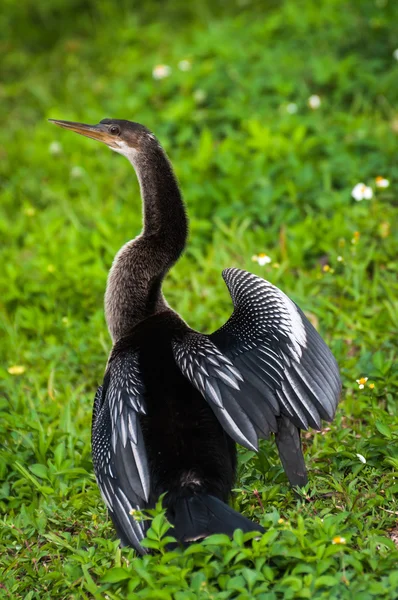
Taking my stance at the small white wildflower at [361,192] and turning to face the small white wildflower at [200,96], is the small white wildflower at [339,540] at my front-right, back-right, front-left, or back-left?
back-left

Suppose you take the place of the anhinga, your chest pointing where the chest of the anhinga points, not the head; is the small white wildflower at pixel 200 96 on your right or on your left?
on your right

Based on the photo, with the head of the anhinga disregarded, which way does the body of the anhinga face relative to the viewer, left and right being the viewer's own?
facing away from the viewer and to the left of the viewer

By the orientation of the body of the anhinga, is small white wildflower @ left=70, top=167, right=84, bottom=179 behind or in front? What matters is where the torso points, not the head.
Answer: in front

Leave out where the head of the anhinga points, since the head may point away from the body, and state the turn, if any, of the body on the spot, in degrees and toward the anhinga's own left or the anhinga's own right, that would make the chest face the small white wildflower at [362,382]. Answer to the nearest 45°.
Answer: approximately 90° to the anhinga's own right

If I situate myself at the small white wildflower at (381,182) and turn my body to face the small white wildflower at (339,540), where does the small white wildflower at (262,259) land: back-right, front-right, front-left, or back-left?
front-right

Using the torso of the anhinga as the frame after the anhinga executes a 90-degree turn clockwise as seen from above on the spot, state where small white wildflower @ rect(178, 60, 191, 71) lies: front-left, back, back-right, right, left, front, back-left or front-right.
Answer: front-left

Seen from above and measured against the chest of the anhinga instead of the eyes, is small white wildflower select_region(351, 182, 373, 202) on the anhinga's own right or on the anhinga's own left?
on the anhinga's own right
